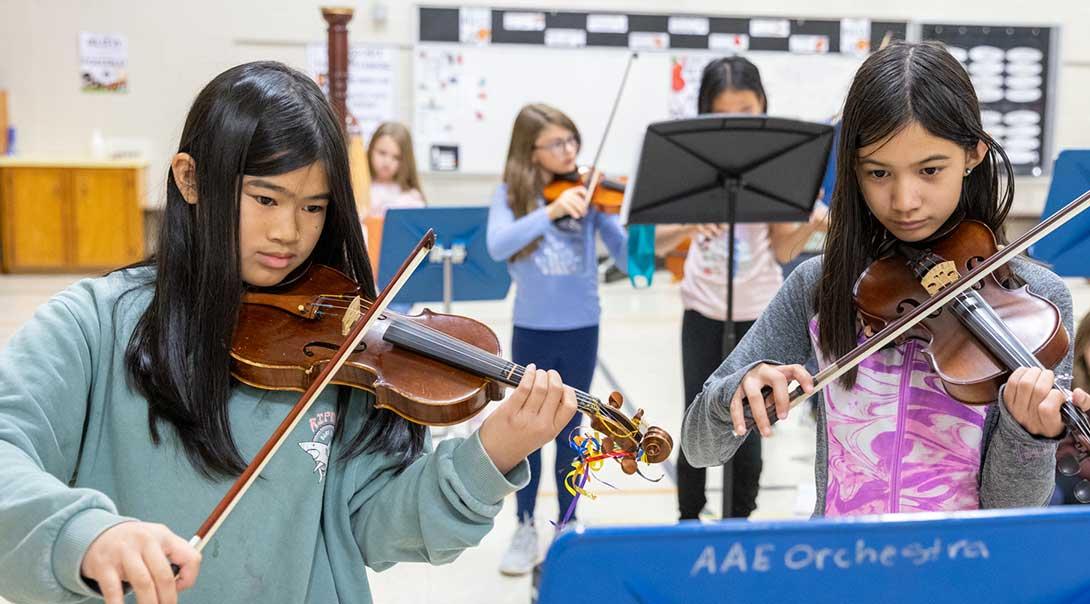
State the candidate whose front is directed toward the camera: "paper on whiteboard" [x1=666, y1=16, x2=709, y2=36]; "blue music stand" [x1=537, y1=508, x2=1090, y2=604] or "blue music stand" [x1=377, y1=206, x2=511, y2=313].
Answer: the paper on whiteboard

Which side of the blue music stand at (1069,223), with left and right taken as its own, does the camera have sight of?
back

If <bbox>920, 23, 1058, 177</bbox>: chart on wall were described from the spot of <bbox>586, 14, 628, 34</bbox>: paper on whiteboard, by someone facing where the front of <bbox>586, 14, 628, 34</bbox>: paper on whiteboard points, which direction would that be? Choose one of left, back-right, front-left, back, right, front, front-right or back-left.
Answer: left

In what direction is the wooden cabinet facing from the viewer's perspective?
toward the camera

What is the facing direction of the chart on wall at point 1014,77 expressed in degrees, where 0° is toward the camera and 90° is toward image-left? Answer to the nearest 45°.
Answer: approximately 0°

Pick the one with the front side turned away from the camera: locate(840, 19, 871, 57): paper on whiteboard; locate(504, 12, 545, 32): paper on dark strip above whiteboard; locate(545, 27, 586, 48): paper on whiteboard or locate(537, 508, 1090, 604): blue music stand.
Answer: the blue music stand

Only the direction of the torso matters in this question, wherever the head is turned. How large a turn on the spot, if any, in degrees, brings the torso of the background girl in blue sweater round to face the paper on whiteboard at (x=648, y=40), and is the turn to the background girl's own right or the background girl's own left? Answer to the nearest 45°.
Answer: approximately 135° to the background girl's own left

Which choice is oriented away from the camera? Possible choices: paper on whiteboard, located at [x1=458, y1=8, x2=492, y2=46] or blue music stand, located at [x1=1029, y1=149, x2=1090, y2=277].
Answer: the blue music stand

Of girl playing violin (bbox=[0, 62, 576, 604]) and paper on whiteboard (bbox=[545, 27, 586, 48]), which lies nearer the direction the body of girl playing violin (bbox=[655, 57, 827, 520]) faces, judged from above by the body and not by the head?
the girl playing violin

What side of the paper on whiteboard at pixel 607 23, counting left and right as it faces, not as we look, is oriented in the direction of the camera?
front

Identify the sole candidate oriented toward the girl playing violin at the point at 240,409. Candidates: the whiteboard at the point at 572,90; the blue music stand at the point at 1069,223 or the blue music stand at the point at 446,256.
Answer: the whiteboard

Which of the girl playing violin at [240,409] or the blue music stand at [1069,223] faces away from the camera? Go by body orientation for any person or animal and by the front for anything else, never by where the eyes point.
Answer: the blue music stand

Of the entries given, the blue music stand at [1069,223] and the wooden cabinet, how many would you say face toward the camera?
1

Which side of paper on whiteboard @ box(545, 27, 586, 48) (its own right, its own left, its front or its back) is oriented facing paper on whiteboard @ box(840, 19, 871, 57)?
left

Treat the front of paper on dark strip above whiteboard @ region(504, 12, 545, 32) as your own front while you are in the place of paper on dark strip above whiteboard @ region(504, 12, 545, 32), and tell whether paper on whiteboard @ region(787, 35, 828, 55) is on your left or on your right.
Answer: on your left
